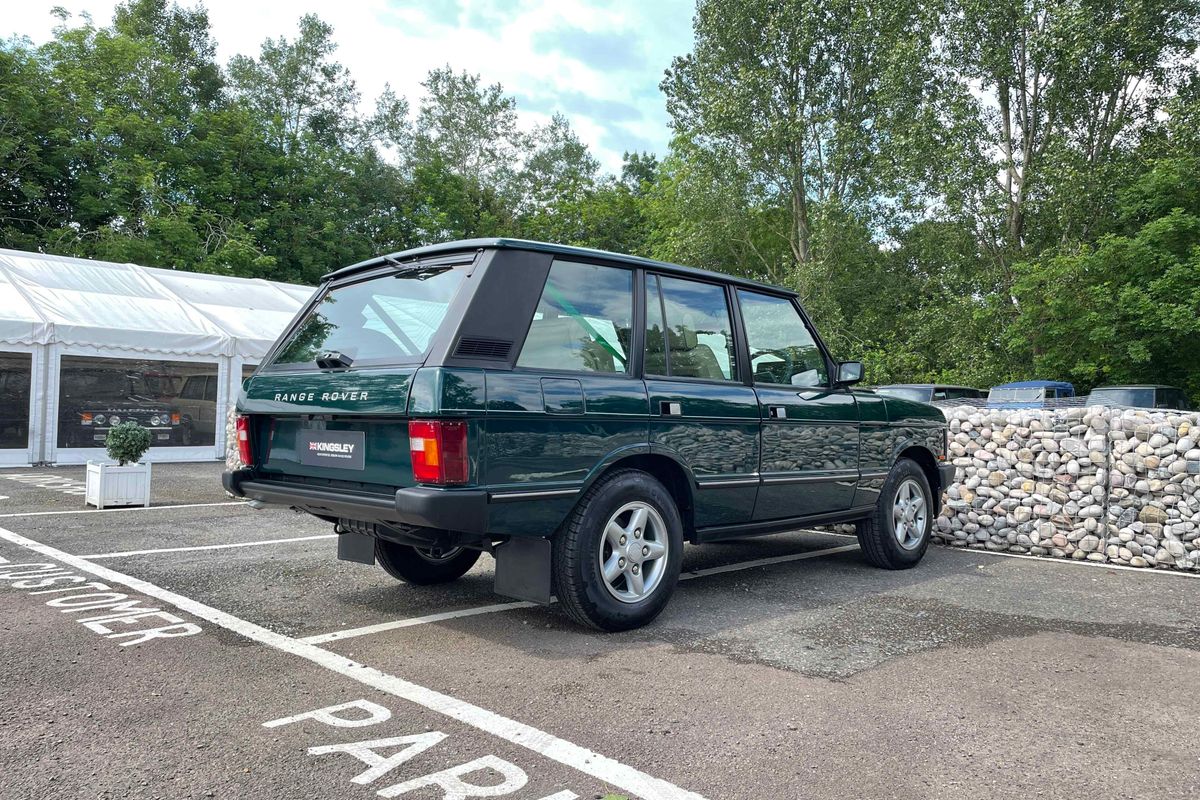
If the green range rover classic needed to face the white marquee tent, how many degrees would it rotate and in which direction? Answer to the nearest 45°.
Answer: approximately 90° to its left

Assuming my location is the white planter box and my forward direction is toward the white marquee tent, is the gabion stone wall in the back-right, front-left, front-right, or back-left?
back-right

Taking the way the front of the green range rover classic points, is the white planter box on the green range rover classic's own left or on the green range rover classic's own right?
on the green range rover classic's own left

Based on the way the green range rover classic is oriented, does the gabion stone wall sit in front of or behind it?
in front

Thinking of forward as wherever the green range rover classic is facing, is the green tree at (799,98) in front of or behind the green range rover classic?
in front

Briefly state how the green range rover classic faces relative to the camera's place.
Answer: facing away from the viewer and to the right of the viewer

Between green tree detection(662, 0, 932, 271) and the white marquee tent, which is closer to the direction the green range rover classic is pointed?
the green tree

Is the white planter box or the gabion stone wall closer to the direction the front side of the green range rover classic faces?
the gabion stone wall
